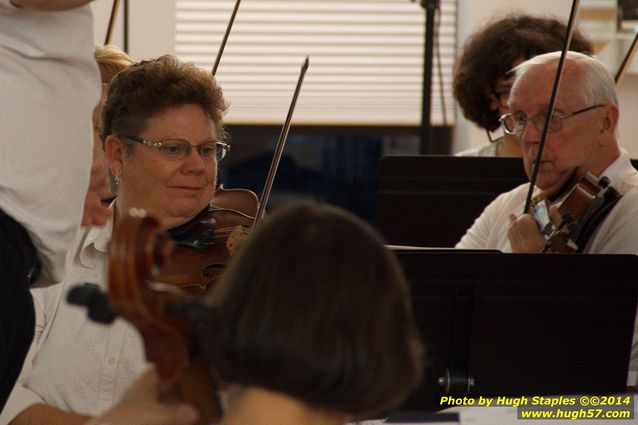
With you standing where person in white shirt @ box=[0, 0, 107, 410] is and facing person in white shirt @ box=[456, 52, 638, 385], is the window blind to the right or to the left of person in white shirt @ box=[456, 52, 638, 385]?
left

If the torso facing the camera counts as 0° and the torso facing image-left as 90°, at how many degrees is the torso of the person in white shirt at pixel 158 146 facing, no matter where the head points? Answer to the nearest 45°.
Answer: approximately 315°

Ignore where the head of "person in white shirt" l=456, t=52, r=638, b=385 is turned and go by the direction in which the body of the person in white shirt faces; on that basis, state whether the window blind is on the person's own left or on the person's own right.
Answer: on the person's own right

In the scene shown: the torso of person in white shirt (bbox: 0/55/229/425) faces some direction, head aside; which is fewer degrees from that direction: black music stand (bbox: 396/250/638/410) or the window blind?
the black music stand

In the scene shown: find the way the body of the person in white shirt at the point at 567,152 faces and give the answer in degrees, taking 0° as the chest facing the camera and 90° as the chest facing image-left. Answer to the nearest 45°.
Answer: approximately 45°

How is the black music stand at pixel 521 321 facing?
away from the camera

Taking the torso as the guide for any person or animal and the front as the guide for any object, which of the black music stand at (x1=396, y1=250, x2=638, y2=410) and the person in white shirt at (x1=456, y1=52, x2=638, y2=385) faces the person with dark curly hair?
the black music stand

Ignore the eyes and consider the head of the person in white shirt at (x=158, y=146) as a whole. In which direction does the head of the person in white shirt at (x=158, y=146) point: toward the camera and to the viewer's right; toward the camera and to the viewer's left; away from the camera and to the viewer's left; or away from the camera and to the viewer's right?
toward the camera and to the viewer's right
